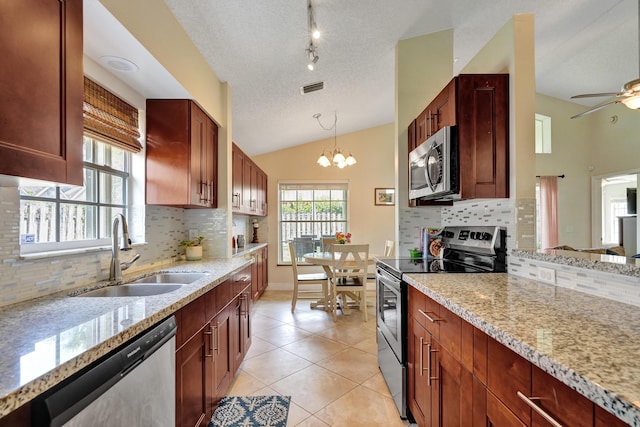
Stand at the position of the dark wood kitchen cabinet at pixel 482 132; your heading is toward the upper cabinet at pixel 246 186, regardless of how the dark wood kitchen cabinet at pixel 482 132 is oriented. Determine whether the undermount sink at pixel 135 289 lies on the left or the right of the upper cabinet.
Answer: left

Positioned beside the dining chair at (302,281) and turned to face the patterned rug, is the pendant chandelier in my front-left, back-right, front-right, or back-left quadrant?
back-left

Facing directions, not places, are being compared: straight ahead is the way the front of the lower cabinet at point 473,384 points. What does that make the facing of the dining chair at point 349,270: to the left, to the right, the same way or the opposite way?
to the right

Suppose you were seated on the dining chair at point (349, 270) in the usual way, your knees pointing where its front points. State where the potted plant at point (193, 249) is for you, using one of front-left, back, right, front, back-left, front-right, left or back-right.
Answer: back-left

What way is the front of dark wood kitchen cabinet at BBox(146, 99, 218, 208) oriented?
to the viewer's right

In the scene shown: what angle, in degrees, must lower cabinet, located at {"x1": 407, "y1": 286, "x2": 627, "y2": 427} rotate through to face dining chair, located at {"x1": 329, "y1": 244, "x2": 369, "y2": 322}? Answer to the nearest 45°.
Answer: approximately 90° to its right

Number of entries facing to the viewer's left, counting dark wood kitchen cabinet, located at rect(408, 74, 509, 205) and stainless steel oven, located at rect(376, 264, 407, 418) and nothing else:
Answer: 2

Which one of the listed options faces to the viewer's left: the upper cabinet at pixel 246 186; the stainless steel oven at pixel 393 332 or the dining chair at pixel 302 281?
the stainless steel oven

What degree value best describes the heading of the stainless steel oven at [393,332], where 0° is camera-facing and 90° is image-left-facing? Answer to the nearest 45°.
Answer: approximately 90°
